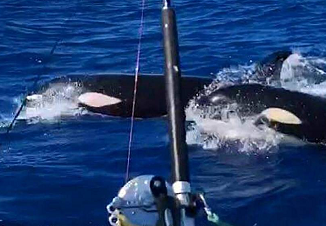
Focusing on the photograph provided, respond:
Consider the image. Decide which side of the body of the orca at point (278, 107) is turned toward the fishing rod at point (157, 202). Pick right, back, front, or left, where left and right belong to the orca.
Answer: left

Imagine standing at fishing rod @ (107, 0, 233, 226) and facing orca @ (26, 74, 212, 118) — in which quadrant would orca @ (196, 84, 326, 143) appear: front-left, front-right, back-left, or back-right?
front-right

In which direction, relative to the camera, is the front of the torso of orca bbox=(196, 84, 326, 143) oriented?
to the viewer's left

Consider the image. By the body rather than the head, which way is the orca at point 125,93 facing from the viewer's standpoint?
to the viewer's left

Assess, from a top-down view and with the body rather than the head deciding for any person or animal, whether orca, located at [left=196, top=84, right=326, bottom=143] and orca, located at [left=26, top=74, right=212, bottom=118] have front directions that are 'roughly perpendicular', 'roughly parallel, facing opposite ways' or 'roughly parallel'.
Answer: roughly parallel

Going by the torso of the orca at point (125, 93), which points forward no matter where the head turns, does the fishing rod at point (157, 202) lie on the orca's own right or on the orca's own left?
on the orca's own left

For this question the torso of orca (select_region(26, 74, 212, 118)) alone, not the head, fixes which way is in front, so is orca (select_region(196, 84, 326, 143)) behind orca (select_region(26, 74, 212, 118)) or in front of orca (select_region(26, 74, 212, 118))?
behind

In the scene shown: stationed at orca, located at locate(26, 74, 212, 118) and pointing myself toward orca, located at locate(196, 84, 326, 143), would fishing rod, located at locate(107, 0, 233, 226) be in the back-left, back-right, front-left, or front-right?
front-right

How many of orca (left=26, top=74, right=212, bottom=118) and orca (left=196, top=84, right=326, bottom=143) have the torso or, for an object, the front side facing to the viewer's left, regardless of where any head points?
2

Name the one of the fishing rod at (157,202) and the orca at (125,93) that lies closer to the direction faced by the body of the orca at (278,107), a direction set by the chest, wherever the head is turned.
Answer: the orca
